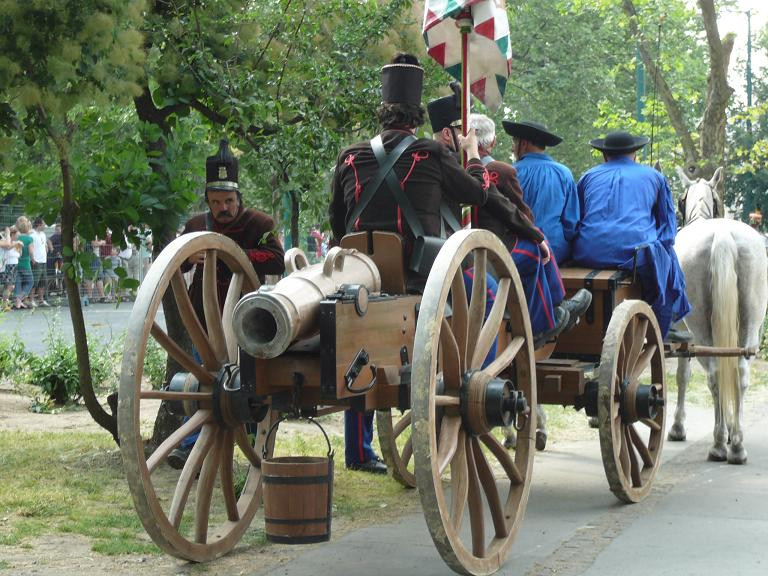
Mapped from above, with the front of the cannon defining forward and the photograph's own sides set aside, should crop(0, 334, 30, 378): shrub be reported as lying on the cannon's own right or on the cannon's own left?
on the cannon's own right

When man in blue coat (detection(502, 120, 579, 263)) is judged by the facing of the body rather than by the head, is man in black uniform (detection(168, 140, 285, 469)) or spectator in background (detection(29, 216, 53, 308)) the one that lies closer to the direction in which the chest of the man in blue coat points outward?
the spectator in background

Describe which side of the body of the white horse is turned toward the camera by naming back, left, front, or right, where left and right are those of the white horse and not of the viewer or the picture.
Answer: back

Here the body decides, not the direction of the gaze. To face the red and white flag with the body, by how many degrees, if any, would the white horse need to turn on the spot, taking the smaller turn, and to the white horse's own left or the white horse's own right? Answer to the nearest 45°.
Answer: approximately 135° to the white horse's own left

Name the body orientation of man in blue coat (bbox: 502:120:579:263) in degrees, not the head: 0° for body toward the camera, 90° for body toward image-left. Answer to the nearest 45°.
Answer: approximately 135°

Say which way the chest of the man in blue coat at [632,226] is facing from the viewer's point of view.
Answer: away from the camera

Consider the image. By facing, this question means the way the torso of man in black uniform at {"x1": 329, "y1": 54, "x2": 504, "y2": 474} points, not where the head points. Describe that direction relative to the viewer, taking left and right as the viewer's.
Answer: facing away from the viewer

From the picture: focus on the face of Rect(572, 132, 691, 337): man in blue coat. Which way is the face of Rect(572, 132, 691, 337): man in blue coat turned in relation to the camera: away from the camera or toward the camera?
away from the camera

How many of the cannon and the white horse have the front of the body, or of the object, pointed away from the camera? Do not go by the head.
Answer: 1

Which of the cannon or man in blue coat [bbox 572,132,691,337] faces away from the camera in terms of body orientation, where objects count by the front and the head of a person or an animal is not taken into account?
the man in blue coat

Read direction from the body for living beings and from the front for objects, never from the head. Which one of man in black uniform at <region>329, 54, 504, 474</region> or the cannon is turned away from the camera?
the man in black uniform

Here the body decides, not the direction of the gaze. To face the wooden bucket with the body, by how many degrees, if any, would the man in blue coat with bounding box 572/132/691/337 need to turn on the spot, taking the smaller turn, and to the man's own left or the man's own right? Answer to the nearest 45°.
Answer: approximately 135° to the man's own left

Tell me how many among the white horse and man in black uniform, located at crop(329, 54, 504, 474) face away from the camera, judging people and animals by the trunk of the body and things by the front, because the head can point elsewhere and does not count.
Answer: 2

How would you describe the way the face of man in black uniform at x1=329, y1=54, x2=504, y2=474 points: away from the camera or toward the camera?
away from the camera

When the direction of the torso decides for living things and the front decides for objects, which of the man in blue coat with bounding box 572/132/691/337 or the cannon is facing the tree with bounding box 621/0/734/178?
the man in blue coat
